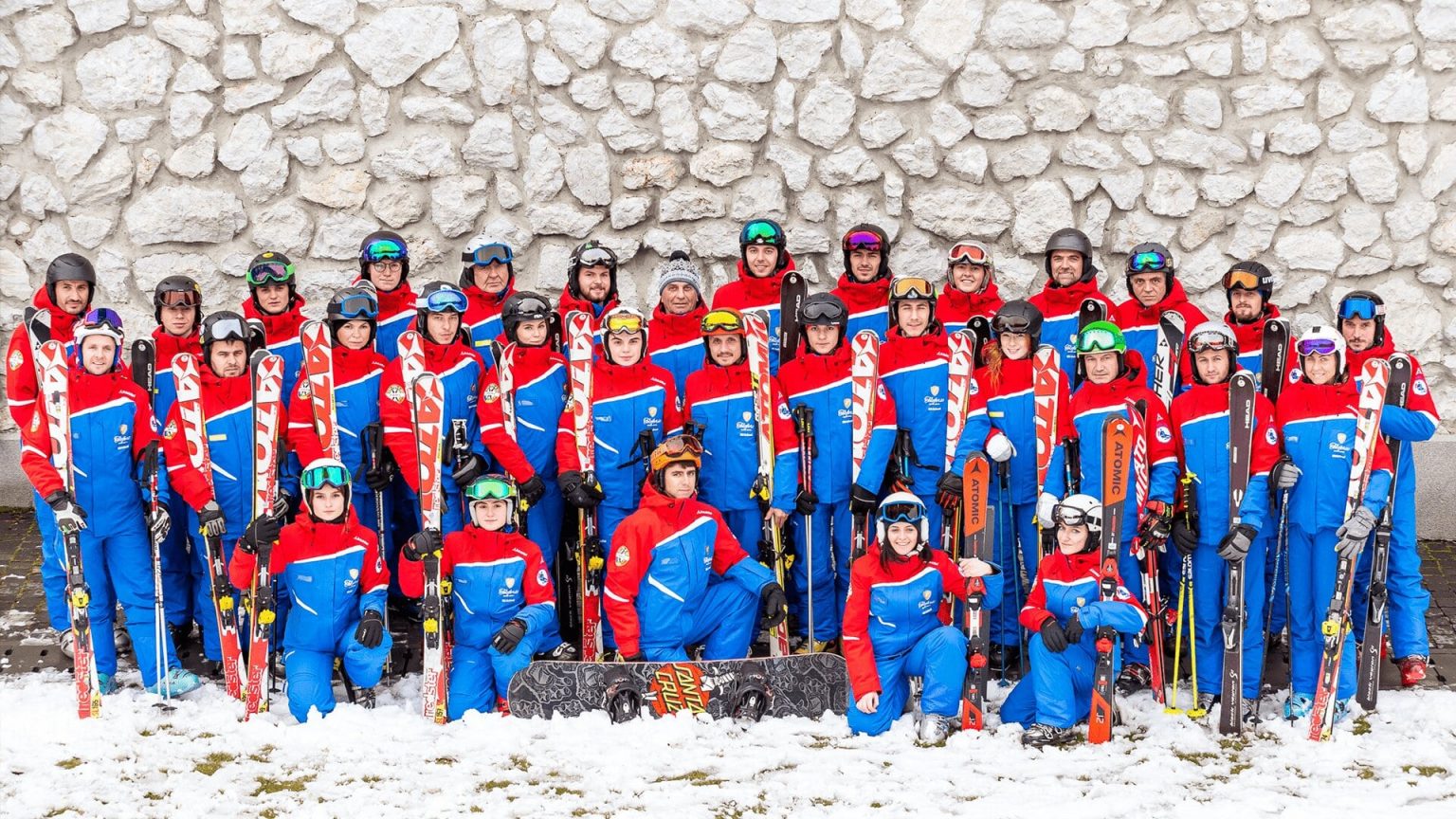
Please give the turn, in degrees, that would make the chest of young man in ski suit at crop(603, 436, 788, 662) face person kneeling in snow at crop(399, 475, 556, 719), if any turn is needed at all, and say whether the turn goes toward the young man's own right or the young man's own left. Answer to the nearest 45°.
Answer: approximately 135° to the young man's own right

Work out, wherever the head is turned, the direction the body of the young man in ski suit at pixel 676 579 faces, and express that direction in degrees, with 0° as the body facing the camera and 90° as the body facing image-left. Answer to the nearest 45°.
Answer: approximately 315°

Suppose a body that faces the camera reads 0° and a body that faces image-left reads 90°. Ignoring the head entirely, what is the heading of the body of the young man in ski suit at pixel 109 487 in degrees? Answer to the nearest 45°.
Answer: approximately 0°

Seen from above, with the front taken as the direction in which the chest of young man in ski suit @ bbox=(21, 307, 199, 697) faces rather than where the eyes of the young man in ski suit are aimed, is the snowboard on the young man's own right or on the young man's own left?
on the young man's own left

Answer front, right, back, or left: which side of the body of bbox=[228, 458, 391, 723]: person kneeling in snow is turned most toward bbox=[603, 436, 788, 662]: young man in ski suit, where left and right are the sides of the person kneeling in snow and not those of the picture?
left

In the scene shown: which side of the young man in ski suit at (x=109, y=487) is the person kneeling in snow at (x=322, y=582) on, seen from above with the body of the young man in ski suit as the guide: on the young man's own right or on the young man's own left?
on the young man's own left

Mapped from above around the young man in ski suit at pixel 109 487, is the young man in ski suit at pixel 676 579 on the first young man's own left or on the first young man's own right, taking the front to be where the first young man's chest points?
on the first young man's own left
